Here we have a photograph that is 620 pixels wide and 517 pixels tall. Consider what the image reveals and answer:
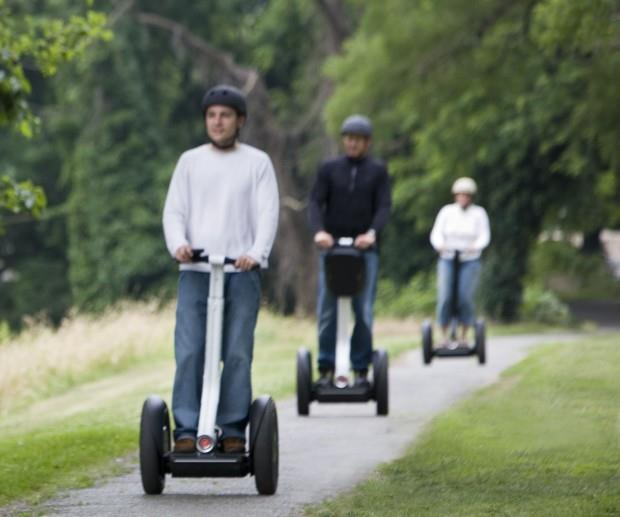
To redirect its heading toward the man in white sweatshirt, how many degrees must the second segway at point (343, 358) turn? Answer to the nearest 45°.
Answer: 0° — it already faces them

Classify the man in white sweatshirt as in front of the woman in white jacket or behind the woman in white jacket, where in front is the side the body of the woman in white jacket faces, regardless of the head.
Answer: in front

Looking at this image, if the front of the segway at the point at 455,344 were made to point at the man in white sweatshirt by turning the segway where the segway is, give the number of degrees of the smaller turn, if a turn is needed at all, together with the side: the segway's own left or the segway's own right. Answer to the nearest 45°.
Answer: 0° — it already faces them

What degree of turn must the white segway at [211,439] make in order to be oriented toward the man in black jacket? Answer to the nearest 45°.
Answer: approximately 180°

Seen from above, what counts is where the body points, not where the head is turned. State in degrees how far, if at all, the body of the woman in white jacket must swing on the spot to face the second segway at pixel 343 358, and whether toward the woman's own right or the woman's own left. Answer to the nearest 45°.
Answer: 0° — they already face it

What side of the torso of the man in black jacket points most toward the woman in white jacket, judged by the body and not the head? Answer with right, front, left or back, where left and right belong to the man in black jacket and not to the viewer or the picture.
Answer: back
